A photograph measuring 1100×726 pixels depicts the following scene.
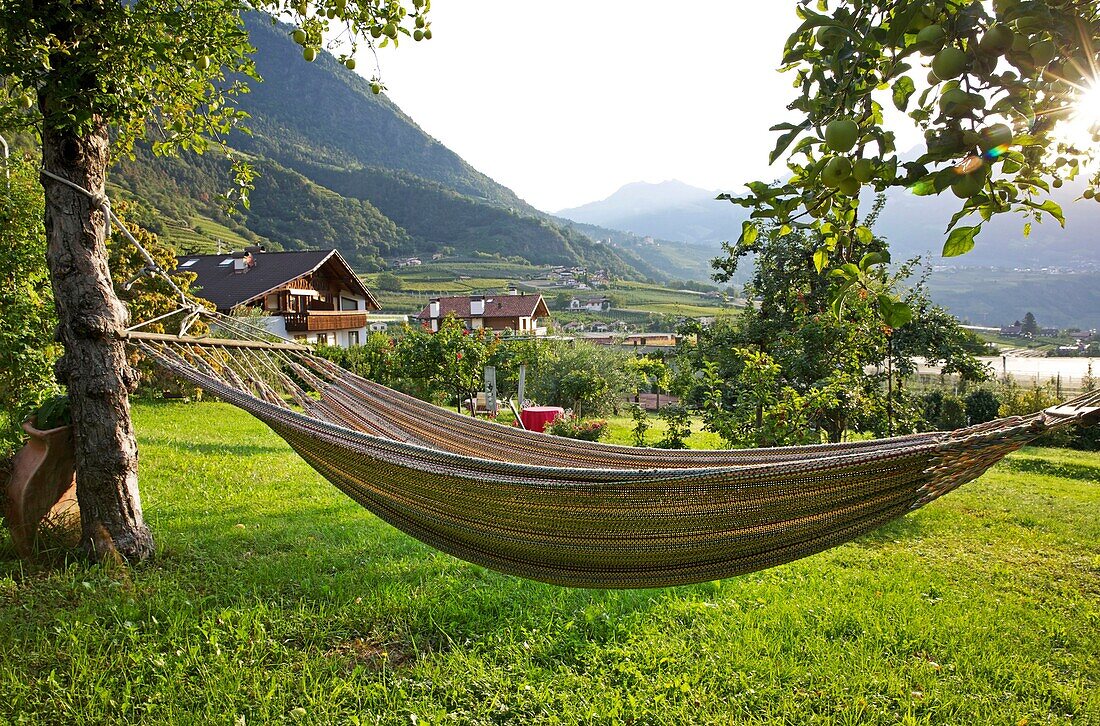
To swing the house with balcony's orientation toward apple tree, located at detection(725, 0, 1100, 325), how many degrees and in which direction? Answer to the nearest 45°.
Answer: approximately 45° to its right

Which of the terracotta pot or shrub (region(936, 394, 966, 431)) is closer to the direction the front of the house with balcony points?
the shrub

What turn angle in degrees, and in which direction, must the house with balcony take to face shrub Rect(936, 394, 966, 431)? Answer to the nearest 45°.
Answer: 0° — it already faces it

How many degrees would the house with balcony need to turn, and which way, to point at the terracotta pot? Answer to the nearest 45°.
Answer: approximately 45° to its right

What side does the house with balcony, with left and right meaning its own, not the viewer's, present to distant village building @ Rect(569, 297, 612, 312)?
left

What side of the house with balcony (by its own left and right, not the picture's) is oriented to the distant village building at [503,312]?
left

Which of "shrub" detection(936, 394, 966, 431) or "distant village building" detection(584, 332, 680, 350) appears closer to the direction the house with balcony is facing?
the shrub

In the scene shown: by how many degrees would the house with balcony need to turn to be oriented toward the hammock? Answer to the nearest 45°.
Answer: approximately 45° to its right

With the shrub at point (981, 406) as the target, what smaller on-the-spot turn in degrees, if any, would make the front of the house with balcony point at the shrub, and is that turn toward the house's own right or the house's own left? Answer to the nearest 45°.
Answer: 0° — it already faces it

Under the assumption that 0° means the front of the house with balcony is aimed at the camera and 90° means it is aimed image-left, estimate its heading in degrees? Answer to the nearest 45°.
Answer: approximately 315°
